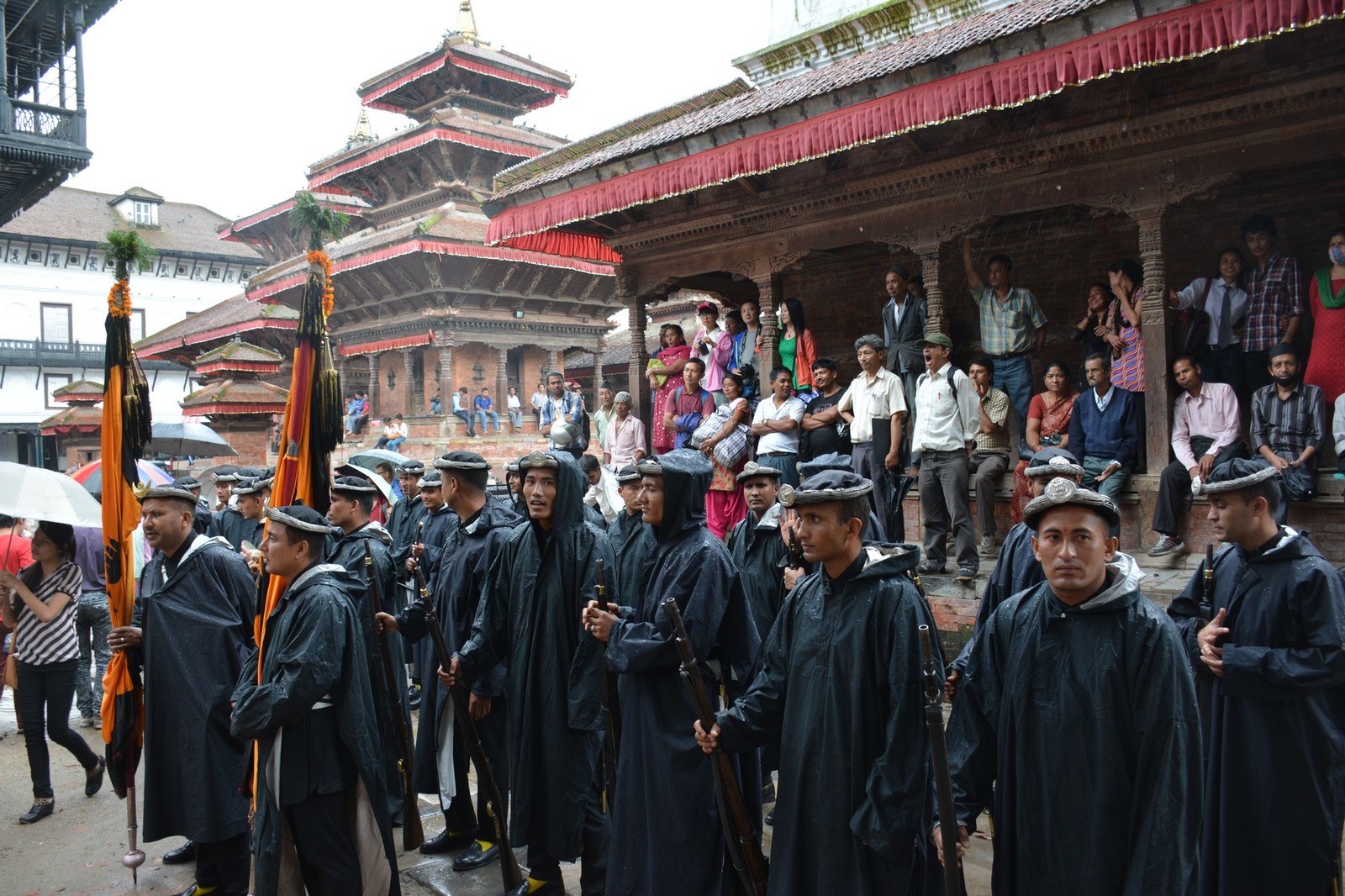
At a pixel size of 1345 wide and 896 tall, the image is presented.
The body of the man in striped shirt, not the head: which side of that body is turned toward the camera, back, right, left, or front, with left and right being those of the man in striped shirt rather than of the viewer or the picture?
front

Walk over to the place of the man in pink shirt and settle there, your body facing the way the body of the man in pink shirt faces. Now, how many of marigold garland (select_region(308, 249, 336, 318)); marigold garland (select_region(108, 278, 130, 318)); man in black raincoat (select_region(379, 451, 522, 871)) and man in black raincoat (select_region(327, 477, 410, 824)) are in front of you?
4

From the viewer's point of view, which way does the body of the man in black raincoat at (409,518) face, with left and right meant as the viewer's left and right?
facing the viewer and to the left of the viewer

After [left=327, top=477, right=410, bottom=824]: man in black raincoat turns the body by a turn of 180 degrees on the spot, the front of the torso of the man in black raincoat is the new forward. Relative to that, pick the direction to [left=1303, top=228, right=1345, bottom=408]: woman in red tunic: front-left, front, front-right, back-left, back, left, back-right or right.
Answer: front

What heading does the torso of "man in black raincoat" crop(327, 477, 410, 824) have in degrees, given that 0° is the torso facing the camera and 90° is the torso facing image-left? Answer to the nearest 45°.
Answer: approximately 90°

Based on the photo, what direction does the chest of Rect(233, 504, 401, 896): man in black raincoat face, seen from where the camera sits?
to the viewer's left

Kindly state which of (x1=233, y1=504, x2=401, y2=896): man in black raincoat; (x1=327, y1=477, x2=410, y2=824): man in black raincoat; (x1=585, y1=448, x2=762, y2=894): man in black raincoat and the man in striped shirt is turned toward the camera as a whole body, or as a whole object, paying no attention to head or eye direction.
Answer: the man in striped shirt

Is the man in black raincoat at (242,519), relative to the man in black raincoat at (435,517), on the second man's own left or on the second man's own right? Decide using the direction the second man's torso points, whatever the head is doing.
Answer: on the second man's own right

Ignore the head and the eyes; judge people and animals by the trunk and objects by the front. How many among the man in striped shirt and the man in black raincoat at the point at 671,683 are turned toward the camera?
1

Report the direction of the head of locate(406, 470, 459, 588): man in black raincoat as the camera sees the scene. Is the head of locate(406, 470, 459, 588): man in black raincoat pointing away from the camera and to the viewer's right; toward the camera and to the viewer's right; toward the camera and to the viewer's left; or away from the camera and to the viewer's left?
toward the camera and to the viewer's left

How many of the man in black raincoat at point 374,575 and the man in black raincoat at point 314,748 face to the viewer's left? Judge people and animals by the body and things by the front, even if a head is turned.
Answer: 2

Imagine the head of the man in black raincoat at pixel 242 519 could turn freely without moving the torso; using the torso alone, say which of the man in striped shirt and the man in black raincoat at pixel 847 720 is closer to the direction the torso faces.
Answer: the man in black raincoat

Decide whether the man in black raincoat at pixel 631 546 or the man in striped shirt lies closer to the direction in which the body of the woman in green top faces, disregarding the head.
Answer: the man in black raincoat

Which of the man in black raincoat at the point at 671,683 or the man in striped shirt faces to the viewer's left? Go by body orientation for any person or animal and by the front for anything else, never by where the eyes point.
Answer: the man in black raincoat

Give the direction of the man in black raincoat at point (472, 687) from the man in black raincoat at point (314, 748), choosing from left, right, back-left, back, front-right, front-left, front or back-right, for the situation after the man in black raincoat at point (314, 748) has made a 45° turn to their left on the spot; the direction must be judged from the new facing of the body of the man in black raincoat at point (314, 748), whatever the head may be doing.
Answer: back
